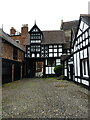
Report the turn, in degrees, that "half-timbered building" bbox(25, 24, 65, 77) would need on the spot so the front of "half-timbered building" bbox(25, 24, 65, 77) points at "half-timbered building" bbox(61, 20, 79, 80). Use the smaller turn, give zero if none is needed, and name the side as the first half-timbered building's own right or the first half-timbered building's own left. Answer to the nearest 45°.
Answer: approximately 90° to the first half-timbered building's own left

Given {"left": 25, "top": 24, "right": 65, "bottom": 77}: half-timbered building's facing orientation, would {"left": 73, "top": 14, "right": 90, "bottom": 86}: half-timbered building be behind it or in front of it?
in front

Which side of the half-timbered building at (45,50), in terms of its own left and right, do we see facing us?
front

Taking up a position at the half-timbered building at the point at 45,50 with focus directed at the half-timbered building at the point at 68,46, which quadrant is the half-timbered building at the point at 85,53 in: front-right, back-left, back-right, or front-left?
front-right

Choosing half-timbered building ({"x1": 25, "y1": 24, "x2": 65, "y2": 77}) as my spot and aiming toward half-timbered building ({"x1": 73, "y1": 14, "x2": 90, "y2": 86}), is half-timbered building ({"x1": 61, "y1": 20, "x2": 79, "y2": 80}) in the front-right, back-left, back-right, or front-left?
front-left
